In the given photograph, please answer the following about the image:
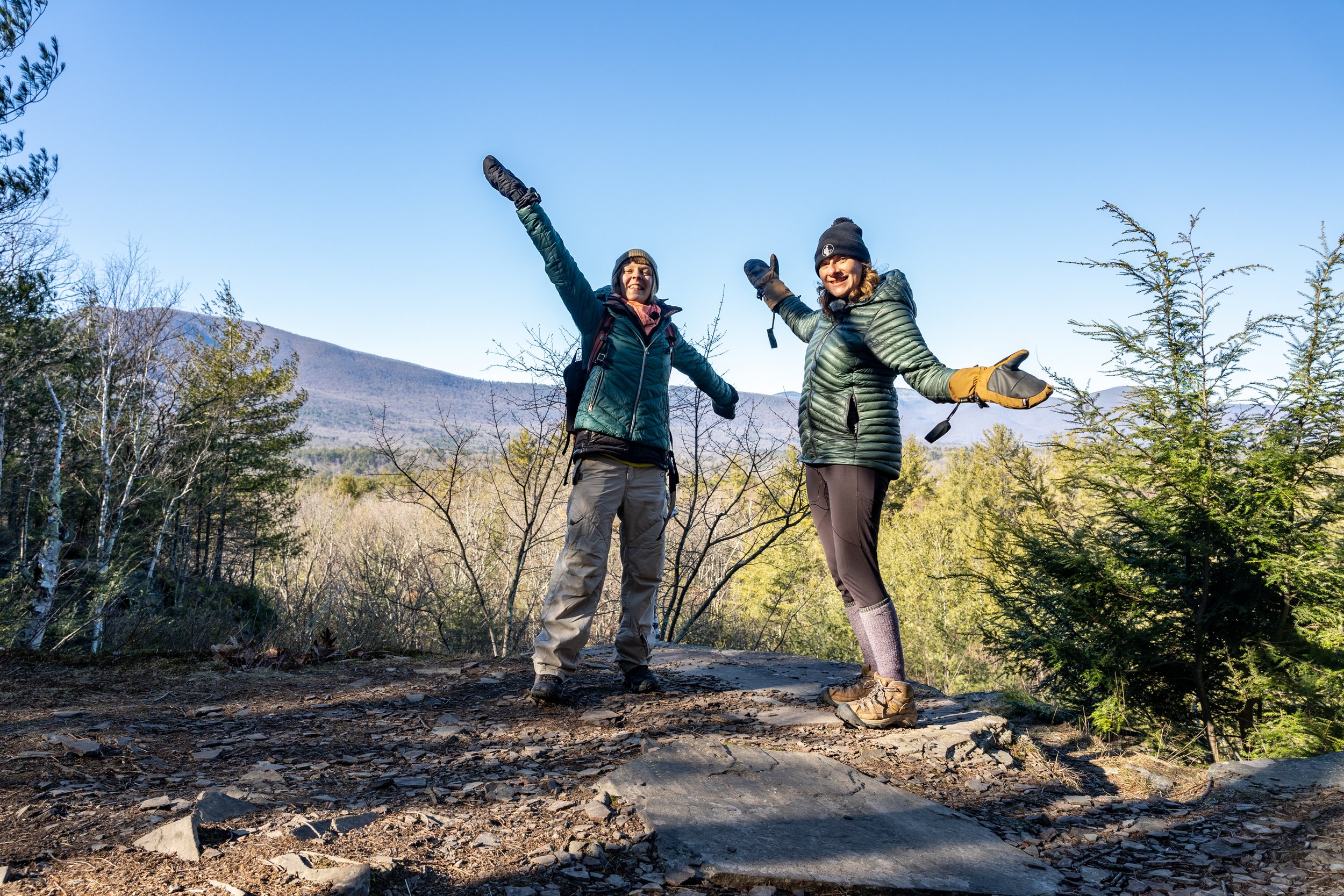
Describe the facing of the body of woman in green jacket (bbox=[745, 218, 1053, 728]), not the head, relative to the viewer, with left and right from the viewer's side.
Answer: facing the viewer and to the left of the viewer

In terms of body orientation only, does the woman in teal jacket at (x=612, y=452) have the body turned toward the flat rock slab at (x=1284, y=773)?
no

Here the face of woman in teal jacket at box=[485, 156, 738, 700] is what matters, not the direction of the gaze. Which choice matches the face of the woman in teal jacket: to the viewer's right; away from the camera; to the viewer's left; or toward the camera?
toward the camera

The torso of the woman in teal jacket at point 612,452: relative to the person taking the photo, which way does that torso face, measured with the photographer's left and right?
facing the viewer

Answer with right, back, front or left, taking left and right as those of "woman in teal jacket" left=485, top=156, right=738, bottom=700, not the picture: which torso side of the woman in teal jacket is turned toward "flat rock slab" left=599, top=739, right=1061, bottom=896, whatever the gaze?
front

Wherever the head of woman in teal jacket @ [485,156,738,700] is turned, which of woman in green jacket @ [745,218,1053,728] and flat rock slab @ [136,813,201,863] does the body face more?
the flat rock slab

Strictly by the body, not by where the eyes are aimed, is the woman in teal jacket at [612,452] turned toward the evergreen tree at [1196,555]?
no

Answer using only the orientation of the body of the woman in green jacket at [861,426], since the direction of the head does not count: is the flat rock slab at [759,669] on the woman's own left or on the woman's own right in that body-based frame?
on the woman's own right

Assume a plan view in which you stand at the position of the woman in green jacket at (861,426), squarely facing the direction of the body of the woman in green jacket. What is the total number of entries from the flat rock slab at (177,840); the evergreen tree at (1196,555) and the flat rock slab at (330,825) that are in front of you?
2

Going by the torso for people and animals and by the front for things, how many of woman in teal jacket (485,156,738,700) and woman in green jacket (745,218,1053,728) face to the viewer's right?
0

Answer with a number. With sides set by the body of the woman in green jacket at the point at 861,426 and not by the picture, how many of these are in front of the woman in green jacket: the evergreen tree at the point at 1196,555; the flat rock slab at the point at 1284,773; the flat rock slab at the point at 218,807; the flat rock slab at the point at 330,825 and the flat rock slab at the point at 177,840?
3

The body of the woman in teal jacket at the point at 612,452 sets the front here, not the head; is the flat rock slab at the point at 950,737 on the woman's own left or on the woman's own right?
on the woman's own left

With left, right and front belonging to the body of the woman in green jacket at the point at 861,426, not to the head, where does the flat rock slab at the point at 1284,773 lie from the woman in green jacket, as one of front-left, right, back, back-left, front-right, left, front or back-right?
back-left

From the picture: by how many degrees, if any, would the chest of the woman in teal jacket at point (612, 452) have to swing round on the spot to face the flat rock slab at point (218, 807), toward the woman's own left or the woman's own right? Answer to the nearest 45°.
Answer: approximately 45° to the woman's own right
